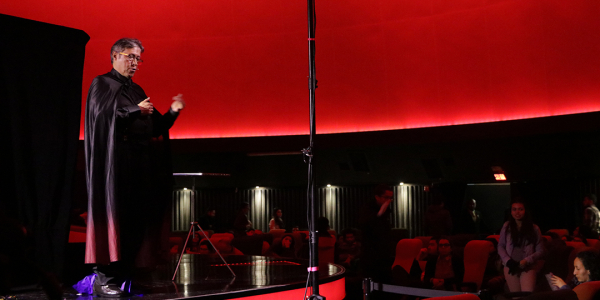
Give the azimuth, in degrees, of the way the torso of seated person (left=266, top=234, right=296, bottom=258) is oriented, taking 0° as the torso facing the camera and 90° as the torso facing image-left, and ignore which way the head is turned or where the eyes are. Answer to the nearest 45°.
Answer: approximately 45°

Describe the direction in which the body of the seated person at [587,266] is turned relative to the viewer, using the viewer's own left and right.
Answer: facing to the left of the viewer

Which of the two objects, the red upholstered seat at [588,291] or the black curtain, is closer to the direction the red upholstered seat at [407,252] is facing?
the black curtain

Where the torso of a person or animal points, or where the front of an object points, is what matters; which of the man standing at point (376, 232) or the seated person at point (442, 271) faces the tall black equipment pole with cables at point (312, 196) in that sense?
the seated person

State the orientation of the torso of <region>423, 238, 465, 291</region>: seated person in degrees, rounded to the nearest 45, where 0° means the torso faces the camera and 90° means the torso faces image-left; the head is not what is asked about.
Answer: approximately 0°

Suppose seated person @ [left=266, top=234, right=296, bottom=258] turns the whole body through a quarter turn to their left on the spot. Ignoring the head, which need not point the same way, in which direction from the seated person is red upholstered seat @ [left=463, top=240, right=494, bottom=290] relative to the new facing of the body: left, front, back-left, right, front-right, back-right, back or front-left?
front
